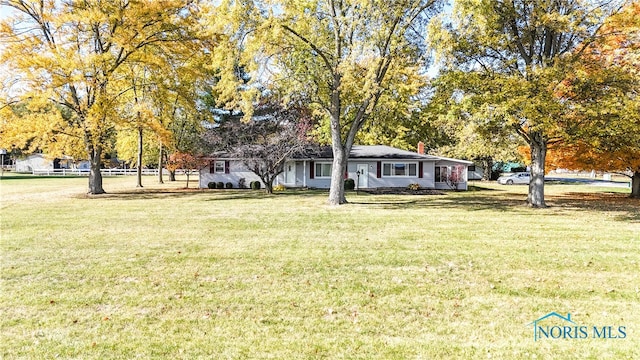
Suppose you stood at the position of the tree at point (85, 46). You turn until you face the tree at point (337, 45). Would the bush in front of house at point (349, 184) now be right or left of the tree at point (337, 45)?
left

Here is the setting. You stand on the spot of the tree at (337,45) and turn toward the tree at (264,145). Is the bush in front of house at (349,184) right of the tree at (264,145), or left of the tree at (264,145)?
right

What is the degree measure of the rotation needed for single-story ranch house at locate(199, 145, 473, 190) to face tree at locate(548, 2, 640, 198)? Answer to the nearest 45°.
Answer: approximately 45° to its left

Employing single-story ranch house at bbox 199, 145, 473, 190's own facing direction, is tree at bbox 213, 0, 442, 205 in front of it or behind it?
in front

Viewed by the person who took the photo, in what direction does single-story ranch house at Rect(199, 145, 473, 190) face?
facing the viewer

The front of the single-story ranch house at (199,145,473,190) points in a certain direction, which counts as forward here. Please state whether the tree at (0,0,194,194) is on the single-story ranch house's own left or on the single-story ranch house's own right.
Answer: on the single-story ranch house's own right

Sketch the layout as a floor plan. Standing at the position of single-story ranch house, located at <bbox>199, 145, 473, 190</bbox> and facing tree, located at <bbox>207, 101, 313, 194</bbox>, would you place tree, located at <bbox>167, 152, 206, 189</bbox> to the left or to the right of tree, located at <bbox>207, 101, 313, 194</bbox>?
right

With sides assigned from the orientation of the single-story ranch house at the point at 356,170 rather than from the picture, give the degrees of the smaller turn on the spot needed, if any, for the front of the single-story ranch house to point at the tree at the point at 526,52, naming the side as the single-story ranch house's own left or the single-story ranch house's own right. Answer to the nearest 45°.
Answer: approximately 45° to the single-story ranch house's own left

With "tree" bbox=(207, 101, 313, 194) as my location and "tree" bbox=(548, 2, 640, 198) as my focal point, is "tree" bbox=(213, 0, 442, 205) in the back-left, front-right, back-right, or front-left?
front-right

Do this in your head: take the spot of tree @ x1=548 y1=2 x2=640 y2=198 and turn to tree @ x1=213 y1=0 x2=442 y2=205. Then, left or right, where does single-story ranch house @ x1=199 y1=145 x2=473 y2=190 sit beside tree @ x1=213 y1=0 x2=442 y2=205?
right
